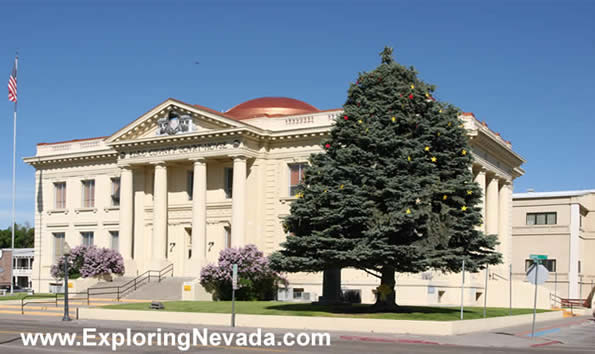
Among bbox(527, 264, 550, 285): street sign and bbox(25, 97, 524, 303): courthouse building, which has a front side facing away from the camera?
the street sign

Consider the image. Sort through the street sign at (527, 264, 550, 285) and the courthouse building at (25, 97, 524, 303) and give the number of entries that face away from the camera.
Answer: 1

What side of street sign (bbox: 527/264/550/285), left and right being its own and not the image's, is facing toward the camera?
back

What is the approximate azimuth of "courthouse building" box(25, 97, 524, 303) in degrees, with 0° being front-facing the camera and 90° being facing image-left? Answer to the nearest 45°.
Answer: approximately 45°
